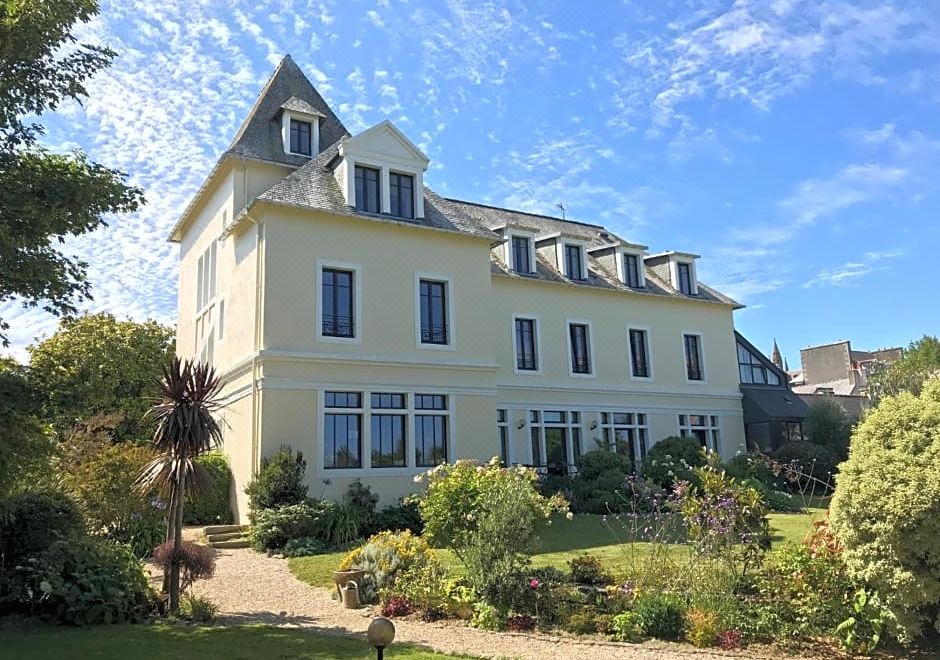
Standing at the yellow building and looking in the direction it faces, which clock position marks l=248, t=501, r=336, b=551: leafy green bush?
The leafy green bush is roughly at 2 o'clock from the yellow building.

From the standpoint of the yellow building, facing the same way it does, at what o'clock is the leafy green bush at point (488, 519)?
The leafy green bush is roughly at 1 o'clock from the yellow building.

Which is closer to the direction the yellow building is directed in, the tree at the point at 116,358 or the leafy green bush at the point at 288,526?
the leafy green bush

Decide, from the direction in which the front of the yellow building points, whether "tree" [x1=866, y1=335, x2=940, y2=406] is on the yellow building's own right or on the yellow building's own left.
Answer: on the yellow building's own left

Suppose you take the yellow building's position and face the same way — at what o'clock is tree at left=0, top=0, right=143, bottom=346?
The tree is roughly at 2 o'clock from the yellow building.

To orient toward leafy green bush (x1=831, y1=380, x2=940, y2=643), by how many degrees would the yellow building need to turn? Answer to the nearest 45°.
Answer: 0° — it already faces it

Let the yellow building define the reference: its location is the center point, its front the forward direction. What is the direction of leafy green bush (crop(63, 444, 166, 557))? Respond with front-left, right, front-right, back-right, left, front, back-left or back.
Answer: right

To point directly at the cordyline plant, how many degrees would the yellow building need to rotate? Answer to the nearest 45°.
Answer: approximately 45° to its right

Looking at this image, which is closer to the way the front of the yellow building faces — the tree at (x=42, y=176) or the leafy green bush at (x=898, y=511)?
the leafy green bush

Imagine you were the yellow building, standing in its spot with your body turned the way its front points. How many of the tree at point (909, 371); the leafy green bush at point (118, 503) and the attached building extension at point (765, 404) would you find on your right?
1

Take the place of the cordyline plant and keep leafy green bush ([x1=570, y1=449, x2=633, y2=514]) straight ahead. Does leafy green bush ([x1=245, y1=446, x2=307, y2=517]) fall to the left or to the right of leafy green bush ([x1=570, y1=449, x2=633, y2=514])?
left

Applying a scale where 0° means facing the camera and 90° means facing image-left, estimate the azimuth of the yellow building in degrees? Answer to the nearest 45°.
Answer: approximately 315°

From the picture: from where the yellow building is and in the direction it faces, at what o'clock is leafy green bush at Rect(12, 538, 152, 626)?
The leafy green bush is roughly at 2 o'clock from the yellow building.
